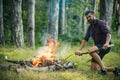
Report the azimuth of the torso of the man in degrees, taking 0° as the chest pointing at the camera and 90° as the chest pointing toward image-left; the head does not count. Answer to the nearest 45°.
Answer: approximately 45°

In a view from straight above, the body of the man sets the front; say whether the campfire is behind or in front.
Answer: in front

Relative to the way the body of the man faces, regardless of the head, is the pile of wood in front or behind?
in front
